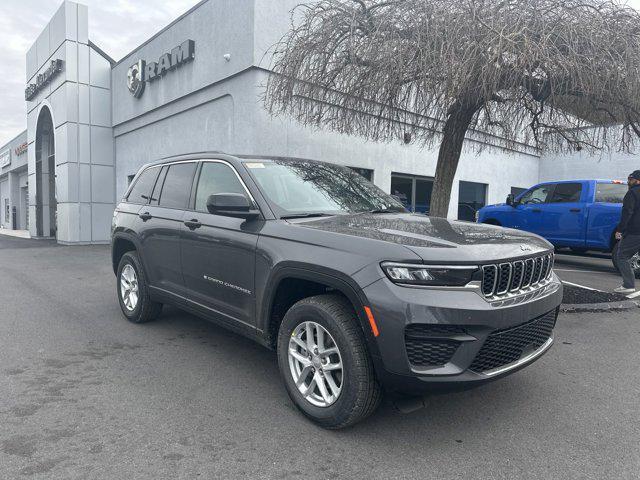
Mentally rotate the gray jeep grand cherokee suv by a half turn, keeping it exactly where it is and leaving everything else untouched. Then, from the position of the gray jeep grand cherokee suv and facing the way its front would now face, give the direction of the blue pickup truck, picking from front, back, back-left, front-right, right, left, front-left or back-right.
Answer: right

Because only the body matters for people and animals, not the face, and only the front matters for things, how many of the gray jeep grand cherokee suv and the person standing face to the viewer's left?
1

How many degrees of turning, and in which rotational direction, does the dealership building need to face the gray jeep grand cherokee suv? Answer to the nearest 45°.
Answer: approximately 45° to its left

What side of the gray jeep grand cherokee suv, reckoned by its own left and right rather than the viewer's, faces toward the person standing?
left

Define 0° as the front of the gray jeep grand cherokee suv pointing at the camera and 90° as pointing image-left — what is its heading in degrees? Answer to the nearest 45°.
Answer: approximately 315°

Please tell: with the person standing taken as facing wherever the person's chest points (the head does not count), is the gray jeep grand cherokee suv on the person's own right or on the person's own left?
on the person's own left

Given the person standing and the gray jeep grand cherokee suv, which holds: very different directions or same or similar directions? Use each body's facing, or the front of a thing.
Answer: very different directions

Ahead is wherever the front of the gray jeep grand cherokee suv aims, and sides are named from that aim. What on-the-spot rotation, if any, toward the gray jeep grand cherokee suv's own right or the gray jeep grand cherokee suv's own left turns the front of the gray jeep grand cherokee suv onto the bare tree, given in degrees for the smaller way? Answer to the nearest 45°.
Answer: approximately 90° to the gray jeep grand cherokee suv's own left

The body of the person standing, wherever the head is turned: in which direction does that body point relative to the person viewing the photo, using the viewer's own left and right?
facing to the left of the viewer

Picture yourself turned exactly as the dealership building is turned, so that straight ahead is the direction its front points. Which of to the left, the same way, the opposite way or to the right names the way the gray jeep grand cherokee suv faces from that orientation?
to the left
